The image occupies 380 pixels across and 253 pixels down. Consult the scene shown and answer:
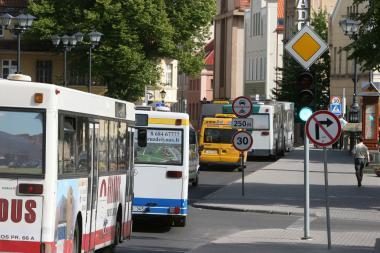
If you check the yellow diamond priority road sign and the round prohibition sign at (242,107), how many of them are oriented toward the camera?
2

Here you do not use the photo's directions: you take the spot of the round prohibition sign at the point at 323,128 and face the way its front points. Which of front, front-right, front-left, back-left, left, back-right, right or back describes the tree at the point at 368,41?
back
